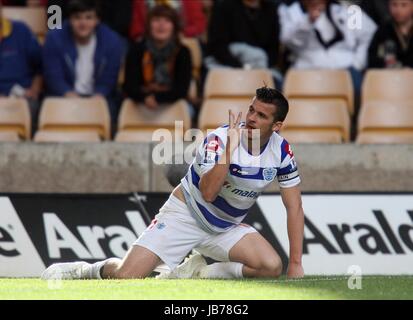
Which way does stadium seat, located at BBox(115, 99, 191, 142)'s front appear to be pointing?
toward the camera

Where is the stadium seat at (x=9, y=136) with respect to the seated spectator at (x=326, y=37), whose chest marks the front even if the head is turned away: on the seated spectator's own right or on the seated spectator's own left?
on the seated spectator's own right

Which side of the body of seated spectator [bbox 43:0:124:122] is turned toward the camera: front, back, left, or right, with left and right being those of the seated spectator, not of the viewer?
front

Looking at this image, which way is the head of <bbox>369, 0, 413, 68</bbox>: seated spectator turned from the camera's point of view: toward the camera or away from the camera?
toward the camera

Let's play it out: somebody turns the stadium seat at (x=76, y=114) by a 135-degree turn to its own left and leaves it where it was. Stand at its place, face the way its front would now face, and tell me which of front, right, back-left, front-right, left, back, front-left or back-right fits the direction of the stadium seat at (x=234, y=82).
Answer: front-right

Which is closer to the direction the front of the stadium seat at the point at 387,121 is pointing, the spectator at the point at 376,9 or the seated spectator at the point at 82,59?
the seated spectator

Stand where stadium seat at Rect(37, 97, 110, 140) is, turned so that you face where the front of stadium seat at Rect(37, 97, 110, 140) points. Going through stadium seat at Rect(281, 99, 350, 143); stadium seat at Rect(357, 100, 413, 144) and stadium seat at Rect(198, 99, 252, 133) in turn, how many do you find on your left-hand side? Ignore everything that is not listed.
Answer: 3

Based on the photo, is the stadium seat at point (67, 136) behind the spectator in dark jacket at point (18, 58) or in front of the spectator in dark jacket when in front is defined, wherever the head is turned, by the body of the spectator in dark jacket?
in front

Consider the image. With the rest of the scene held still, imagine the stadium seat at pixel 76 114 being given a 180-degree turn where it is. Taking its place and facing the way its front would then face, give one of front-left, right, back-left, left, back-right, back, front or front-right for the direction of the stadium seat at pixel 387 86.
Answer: right

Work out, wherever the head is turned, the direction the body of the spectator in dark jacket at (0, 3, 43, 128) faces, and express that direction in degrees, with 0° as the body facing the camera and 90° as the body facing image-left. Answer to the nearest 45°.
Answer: approximately 0°

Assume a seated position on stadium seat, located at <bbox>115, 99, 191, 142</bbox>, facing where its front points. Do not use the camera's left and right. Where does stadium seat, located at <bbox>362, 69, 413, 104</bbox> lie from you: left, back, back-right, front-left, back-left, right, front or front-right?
left

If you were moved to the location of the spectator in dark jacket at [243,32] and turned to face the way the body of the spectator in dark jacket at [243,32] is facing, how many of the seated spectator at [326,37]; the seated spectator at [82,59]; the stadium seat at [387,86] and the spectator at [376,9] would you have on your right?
1

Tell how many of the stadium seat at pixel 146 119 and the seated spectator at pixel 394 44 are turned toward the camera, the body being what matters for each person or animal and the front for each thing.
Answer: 2

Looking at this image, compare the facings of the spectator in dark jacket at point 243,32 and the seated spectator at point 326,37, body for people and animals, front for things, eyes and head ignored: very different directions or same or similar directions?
same or similar directions

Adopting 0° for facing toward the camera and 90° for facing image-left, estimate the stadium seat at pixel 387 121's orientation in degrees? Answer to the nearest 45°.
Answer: approximately 0°

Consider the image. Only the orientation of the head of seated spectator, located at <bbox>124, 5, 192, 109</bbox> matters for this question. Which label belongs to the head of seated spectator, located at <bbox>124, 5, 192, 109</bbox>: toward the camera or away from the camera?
toward the camera

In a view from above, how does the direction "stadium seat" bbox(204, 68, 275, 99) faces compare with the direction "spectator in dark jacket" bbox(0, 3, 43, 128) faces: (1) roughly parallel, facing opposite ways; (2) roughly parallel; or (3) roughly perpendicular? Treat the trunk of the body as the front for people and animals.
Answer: roughly parallel

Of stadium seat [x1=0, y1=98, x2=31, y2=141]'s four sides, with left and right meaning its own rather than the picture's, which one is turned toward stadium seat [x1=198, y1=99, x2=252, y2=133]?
left
